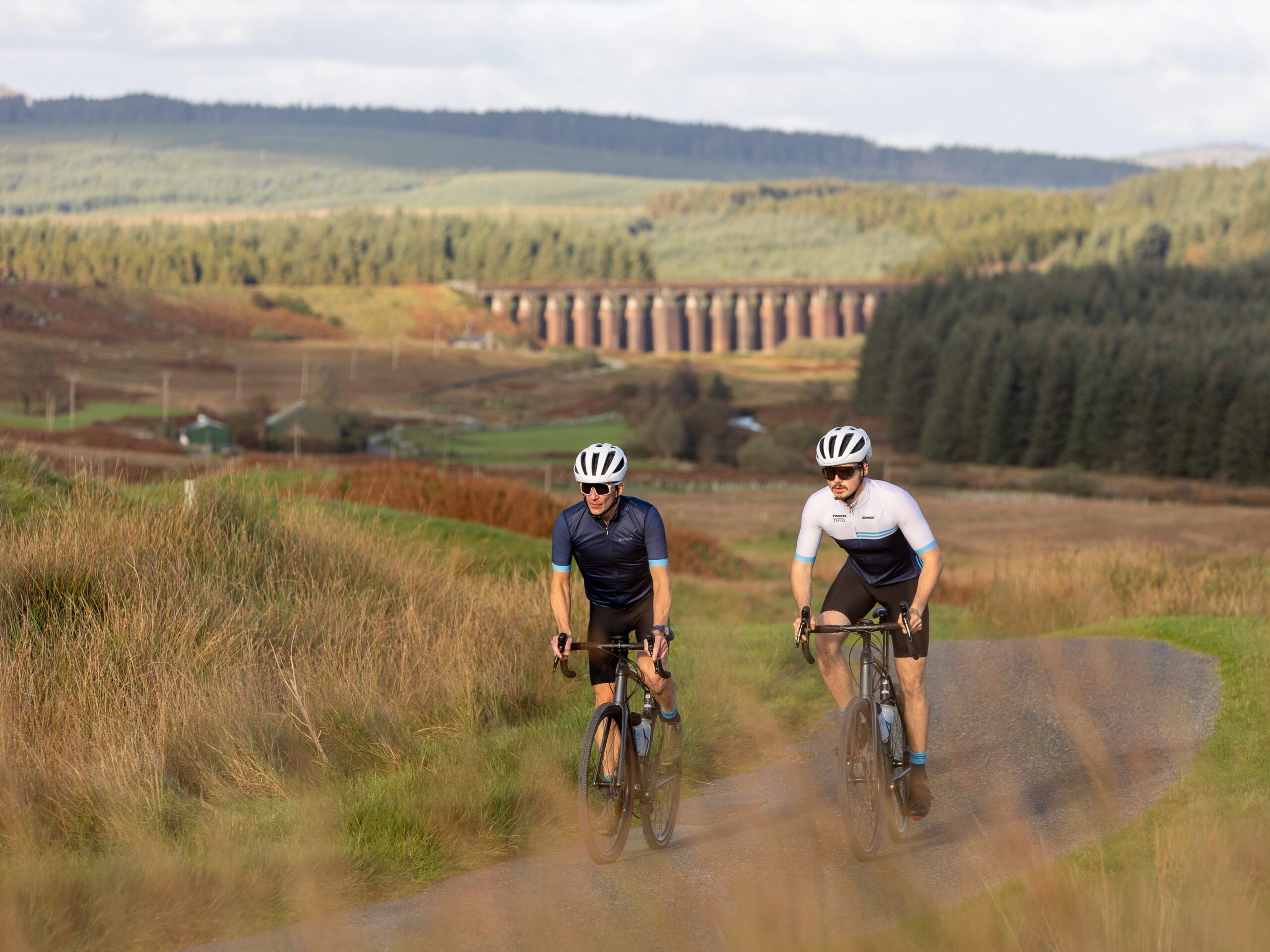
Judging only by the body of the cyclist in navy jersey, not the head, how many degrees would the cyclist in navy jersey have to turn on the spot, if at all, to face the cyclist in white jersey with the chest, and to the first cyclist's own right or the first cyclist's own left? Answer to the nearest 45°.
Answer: approximately 90° to the first cyclist's own left

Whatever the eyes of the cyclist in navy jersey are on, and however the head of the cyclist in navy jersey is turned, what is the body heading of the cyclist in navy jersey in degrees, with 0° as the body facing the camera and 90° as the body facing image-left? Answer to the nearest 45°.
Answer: approximately 0°

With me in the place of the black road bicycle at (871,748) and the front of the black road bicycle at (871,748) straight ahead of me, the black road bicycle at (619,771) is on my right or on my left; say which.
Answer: on my right

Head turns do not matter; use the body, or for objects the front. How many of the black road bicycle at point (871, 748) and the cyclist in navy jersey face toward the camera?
2

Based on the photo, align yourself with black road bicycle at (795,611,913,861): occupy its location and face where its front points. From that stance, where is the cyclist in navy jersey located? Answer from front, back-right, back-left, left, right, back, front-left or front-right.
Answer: right
